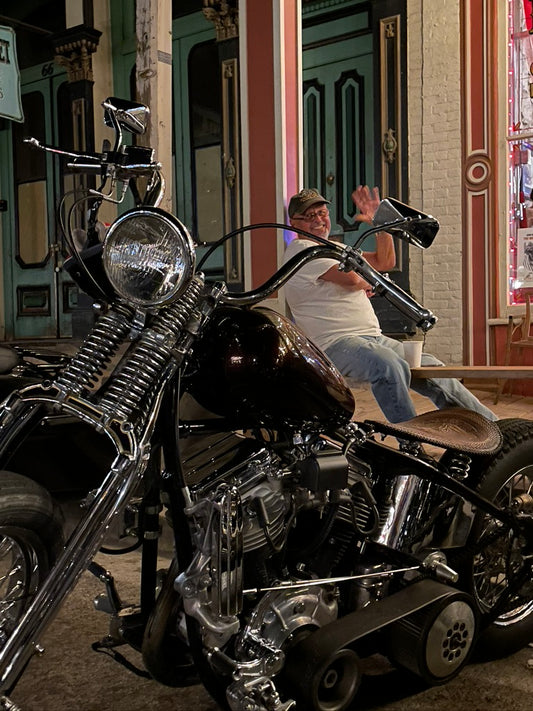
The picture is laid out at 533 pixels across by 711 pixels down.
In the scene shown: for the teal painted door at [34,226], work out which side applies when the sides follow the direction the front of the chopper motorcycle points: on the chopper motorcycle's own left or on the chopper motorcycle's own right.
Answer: on the chopper motorcycle's own right

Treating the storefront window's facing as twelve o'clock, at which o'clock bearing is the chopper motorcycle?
The chopper motorcycle is roughly at 12 o'clock from the storefront window.

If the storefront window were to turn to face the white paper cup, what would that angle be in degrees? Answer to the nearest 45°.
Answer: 0° — it already faces it

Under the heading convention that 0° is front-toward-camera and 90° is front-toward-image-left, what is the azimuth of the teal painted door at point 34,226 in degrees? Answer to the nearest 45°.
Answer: approximately 0°

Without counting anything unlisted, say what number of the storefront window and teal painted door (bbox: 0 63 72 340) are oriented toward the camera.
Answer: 2

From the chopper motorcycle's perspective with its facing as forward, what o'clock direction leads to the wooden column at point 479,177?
The wooden column is roughly at 5 o'clock from the chopper motorcycle.

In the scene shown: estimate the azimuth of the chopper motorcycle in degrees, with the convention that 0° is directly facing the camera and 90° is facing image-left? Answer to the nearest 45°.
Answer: approximately 45°
